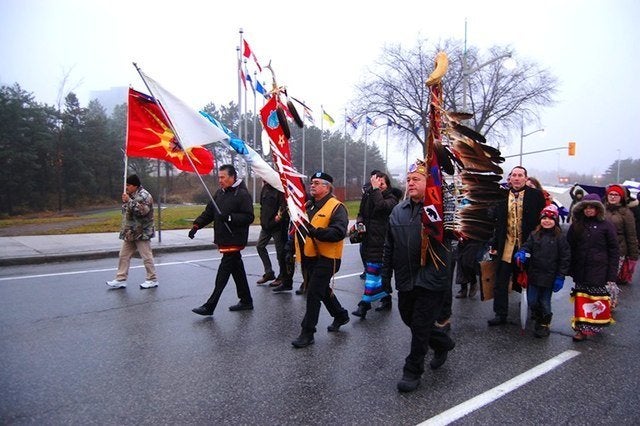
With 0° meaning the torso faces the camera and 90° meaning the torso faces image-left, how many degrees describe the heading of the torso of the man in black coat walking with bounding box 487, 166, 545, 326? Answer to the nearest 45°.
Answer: approximately 45°

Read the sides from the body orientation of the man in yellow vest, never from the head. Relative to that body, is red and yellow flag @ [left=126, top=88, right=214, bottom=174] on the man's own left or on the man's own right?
on the man's own right

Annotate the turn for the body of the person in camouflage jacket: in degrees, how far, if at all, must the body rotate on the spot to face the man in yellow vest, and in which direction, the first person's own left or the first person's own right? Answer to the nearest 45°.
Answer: approximately 135° to the first person's own left

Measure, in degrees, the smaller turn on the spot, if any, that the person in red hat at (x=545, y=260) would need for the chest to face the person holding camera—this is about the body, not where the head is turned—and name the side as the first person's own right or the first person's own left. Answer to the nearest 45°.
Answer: approximately 90° to the first person's own right

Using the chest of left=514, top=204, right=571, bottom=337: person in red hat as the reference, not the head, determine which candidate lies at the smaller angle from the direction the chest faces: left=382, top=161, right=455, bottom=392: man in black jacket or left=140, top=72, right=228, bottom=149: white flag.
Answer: the man in black jacket

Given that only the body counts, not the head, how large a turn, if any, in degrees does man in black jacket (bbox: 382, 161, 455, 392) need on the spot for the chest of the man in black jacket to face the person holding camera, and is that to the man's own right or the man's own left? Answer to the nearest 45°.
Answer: approximately 135° to the man's own right

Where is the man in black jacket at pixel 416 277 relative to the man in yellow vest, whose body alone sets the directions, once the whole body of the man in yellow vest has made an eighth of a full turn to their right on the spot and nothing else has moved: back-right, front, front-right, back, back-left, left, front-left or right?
back-left

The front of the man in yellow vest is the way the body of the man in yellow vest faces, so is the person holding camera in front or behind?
behind

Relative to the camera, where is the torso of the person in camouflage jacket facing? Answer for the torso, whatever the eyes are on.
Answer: to the viewer's left

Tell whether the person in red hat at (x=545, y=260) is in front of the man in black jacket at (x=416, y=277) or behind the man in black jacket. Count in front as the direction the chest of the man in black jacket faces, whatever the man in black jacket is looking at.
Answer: behind
